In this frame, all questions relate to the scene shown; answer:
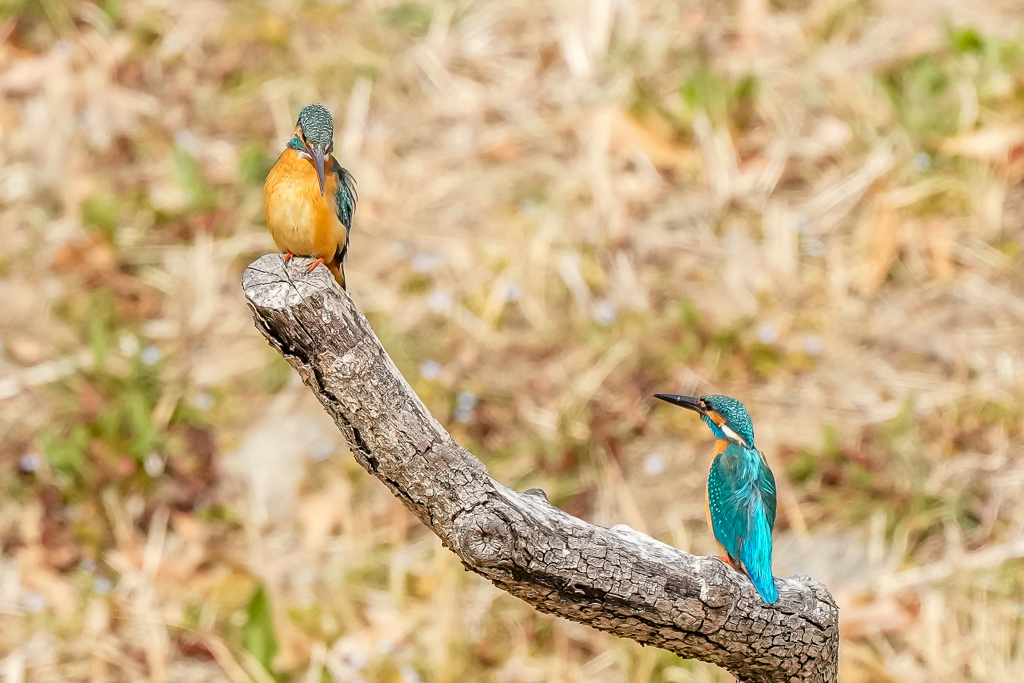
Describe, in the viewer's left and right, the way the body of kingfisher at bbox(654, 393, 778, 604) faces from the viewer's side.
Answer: facing away from the viewer and to the left of the viewer

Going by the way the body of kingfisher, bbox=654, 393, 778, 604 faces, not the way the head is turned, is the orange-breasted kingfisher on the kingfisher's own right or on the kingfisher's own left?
on the kingfisher's own left
